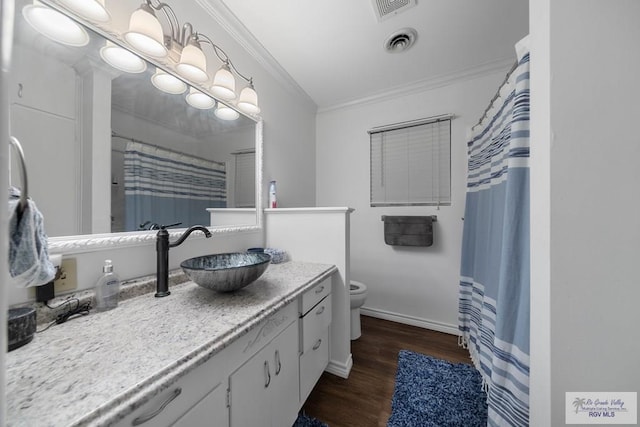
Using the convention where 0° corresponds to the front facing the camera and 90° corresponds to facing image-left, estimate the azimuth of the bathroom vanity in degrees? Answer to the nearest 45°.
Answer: approximately 315°

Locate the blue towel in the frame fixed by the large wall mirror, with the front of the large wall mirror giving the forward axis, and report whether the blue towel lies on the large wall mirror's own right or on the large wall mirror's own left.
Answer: on the large wall mirror's own right

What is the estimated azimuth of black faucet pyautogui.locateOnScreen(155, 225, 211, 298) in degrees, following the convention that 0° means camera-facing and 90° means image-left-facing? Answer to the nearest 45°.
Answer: approximately 270°

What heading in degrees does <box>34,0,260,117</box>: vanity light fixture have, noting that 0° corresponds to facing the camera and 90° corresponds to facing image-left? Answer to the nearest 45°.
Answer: approximately 315°

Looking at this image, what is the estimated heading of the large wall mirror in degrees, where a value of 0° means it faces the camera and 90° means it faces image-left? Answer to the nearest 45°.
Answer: approximately 315°
